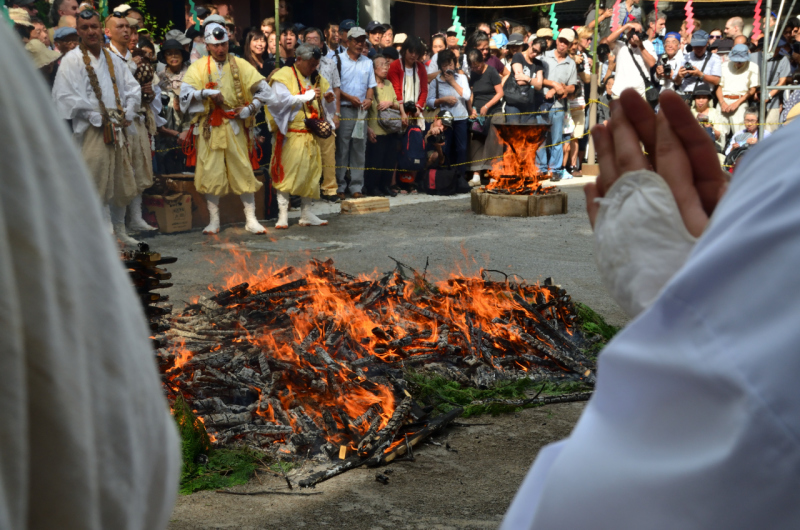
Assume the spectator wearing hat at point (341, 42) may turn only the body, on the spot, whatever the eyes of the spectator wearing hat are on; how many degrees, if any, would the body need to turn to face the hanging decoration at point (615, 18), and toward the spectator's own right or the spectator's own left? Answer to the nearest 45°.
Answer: approximately 90° to the spectator's own left

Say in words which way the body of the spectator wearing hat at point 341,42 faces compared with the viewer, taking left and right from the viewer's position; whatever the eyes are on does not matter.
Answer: facing the viewer and to the right of the viewer

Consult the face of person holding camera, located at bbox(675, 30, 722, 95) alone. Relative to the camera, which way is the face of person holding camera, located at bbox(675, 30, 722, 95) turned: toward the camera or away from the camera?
toward the camera

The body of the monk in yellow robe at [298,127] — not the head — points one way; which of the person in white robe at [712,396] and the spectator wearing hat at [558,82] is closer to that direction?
the person in white robe

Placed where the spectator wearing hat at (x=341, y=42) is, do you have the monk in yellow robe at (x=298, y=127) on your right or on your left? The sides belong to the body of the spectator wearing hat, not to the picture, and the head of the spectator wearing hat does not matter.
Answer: on your right

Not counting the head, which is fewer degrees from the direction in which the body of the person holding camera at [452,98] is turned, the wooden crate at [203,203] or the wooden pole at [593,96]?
the wooden crate

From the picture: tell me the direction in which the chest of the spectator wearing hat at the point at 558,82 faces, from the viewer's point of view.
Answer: toward the camera

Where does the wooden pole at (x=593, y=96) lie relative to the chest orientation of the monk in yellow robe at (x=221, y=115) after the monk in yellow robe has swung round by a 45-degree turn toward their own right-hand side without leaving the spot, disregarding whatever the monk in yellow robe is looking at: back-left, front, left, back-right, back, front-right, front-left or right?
back

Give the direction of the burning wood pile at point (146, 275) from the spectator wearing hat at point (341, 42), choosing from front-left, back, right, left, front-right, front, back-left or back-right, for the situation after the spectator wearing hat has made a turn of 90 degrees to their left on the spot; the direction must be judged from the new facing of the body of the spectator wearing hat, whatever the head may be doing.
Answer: back-right

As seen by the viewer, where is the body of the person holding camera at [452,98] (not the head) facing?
toward the camera

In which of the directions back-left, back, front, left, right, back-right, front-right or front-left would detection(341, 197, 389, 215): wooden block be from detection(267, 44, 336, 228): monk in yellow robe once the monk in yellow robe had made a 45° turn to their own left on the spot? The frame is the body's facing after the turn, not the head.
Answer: front-left

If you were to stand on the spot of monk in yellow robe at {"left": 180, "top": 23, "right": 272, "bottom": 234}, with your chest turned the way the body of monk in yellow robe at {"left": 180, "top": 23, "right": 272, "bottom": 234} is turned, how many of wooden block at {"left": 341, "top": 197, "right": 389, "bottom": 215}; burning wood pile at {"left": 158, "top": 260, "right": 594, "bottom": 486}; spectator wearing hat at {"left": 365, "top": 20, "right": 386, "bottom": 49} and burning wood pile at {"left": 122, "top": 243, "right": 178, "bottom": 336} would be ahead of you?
2

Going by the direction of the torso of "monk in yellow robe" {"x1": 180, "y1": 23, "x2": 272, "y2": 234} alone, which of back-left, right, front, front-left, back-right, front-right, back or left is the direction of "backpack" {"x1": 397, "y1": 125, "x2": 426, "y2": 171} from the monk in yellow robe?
back-left

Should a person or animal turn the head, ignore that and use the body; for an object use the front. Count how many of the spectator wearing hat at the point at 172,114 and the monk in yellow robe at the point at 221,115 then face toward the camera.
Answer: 2

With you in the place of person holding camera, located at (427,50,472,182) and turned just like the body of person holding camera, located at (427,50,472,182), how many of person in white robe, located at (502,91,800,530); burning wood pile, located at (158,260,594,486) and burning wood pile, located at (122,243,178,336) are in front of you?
3

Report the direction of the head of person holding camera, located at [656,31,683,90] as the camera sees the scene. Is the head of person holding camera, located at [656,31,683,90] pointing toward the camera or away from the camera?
toward the camera

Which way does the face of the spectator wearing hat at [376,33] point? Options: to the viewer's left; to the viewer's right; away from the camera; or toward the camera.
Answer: toward the camera
